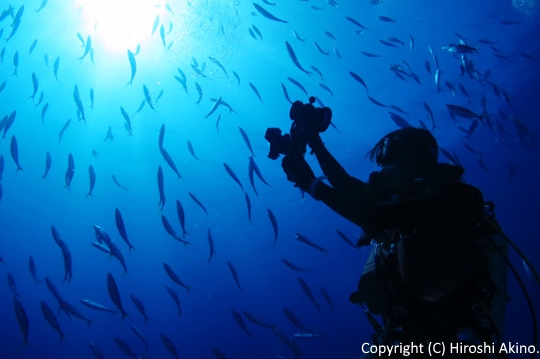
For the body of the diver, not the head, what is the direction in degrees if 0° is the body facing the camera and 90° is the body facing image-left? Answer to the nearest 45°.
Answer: approximately 90°

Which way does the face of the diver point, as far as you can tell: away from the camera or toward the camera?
away from the camera
